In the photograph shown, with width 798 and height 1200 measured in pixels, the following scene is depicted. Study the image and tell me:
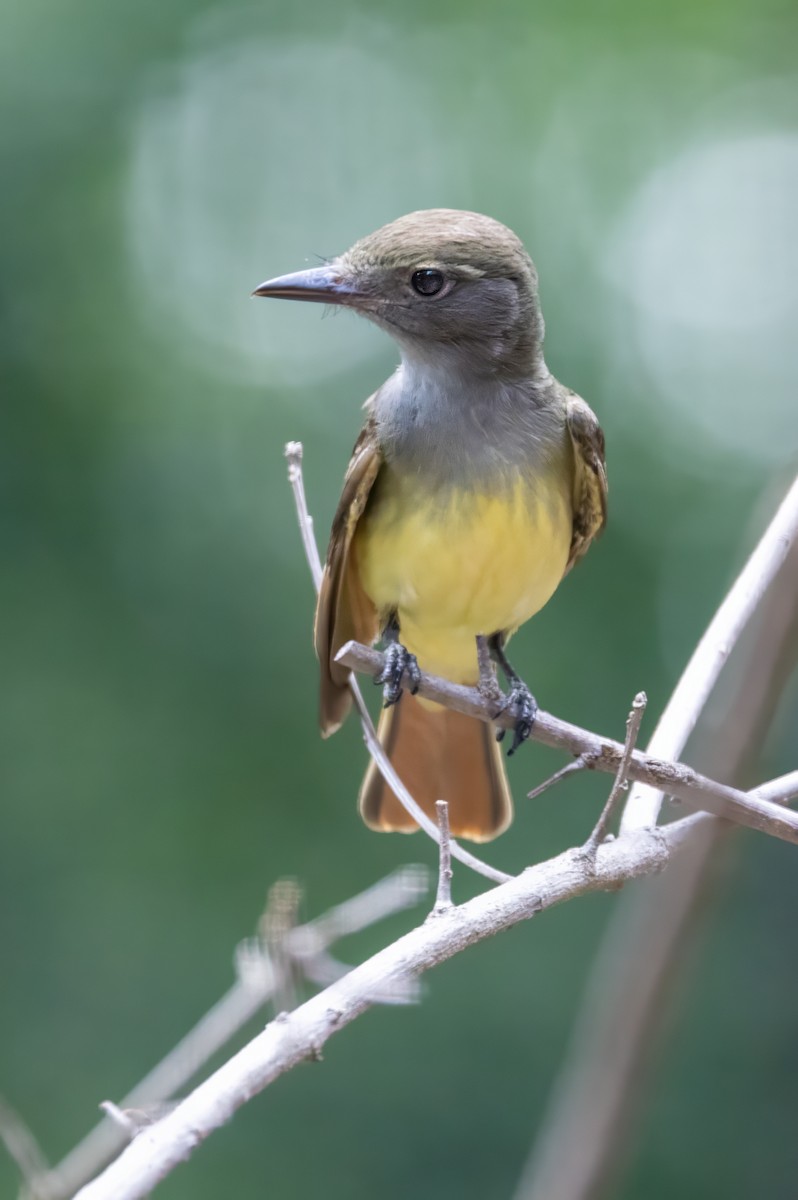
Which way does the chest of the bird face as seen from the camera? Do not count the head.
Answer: toward the camera

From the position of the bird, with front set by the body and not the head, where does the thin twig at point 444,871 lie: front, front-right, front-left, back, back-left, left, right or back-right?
front

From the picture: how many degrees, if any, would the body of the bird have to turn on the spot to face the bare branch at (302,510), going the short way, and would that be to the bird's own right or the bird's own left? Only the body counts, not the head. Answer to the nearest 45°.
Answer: approximately 45° to the bird's own right

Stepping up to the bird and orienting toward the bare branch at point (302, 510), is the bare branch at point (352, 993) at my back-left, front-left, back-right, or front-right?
front-left

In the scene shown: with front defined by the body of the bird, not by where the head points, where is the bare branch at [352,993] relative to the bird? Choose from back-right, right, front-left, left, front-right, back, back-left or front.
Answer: front

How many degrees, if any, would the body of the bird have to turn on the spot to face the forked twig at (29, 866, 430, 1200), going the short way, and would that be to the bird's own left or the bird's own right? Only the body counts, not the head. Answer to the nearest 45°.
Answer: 0° — it already faces it
